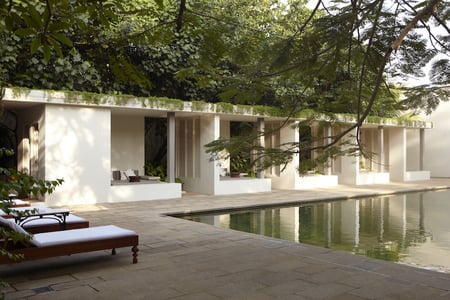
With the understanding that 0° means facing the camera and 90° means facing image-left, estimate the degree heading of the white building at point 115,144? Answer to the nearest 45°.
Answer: approximately 315°

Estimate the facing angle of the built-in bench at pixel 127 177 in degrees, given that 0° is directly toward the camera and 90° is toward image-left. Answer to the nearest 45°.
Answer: approximately 315°

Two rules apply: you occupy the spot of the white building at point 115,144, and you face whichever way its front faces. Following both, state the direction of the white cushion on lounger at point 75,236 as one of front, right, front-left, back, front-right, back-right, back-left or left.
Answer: front-right
